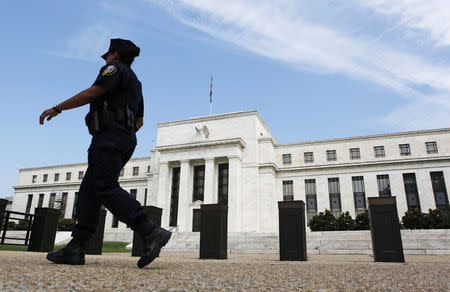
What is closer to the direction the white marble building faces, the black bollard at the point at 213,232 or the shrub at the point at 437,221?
the black bollard

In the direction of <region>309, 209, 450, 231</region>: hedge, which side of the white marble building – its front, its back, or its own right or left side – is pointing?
left

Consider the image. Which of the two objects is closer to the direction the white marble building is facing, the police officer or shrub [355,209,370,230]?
the police officer

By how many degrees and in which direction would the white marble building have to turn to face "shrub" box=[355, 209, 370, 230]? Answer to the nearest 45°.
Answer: approximately 90° to its left

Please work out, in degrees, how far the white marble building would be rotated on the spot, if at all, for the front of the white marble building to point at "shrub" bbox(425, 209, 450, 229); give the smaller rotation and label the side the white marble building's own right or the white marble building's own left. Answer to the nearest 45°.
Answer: approximately 90° to the white marble building's own left

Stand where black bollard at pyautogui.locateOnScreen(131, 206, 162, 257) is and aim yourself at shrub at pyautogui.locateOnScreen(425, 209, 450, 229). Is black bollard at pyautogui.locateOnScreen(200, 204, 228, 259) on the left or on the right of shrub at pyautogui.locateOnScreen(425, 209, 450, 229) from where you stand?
right

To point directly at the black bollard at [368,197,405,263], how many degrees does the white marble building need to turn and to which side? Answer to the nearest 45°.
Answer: approximately 45° to its left

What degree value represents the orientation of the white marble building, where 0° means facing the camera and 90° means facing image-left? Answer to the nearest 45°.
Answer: approximately 45°

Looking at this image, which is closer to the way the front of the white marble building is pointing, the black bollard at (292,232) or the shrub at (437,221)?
the black bollard

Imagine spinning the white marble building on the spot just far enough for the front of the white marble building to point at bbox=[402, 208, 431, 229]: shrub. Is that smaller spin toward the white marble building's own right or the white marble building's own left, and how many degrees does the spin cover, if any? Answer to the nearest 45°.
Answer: approximately 90° to the white marble building's own left

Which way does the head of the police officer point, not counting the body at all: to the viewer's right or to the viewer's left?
to the viewer's left

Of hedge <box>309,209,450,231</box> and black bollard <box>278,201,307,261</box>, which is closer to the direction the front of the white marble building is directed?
the black bollard

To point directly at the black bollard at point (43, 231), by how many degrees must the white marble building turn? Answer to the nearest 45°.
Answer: approximately 45° to its left
